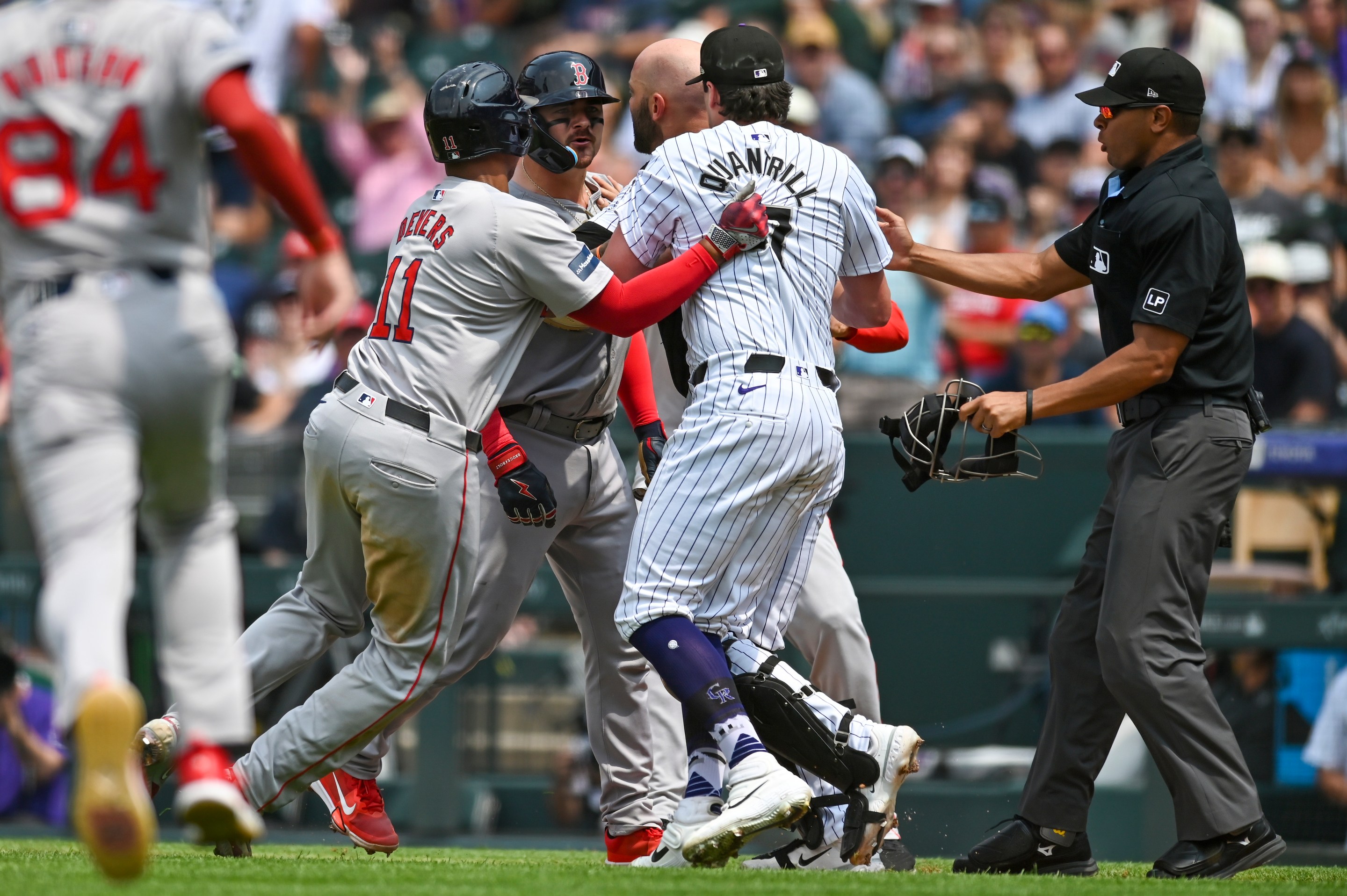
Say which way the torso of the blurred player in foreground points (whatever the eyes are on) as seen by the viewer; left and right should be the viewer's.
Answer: facing away from the viewer

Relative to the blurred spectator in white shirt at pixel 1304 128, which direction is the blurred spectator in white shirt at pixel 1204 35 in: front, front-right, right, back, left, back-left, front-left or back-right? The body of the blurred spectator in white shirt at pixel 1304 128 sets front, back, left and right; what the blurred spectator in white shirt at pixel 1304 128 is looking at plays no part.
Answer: back-right

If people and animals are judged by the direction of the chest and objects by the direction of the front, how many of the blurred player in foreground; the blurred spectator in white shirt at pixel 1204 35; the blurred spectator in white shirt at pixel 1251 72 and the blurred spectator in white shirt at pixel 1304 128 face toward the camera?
3

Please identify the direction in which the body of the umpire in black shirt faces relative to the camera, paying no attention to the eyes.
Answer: to the viewer's left

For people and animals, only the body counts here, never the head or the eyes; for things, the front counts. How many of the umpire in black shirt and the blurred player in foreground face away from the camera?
1

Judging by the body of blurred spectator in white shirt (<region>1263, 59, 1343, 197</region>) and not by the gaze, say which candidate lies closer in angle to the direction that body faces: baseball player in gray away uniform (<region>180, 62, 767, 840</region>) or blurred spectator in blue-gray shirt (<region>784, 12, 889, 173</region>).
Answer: the baseball player in gray away uniform

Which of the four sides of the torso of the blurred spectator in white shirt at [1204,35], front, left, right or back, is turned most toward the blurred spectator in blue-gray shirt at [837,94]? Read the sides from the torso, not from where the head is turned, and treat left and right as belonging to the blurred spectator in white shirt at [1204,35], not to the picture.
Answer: right

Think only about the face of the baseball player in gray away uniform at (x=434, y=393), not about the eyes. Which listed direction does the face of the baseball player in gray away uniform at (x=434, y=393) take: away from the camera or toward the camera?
away from the camera

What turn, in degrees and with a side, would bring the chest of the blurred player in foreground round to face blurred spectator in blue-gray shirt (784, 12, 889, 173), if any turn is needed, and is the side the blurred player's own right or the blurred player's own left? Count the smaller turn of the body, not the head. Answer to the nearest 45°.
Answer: approximately 45° to the blurred player's own right

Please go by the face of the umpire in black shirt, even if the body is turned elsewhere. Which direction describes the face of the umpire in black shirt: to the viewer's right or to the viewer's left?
to the viewer's left

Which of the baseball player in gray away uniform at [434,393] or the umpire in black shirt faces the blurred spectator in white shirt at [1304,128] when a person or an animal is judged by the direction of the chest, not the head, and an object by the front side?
the baseball player in gray away uniform

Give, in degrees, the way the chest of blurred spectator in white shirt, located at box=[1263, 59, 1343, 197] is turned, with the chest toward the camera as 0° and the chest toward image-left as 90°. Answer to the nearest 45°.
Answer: approximately 0°
